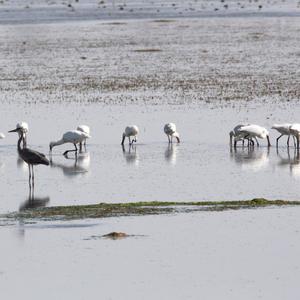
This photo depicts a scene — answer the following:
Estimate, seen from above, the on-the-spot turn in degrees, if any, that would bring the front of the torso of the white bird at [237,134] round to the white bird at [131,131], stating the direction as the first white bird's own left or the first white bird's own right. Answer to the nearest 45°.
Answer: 0° — it already faces it

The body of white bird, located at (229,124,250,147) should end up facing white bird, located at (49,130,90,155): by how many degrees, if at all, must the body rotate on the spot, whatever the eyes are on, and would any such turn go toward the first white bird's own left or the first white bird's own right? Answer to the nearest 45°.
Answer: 0° — it already faces it

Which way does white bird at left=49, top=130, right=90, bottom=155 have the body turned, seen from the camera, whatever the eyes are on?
to the viewer's left

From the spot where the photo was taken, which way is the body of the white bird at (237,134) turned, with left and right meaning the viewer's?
facing to the left of the viewer

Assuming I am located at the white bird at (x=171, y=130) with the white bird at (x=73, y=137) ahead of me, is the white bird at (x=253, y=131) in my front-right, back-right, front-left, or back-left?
back-left

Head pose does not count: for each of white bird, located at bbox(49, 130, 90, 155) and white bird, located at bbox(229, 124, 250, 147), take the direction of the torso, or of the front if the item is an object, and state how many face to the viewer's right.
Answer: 0
